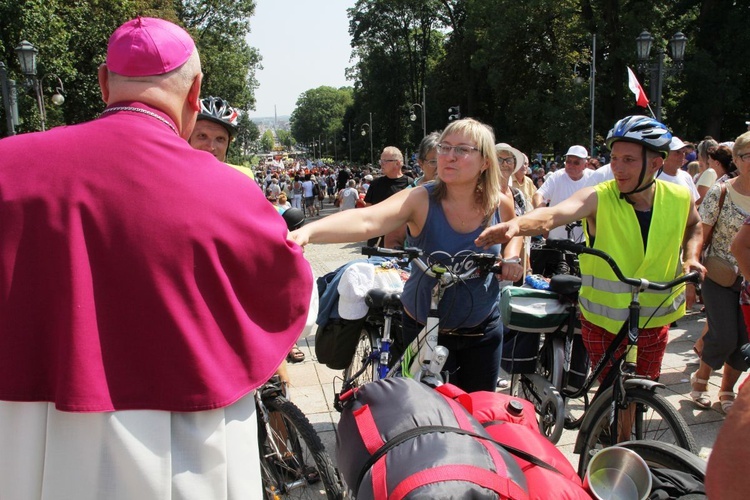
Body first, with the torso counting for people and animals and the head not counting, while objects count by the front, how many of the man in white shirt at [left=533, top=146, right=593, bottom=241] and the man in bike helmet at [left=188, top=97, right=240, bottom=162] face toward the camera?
2

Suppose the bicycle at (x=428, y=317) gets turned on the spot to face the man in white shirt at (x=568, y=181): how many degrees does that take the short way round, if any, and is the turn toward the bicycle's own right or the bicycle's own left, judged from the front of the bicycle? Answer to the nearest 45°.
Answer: approximately 135° to the bicycle's own left

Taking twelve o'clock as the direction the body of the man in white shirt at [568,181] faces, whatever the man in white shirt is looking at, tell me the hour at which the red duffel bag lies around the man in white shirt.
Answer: The red duffel bag is roughly at 12 o'clock from the man in white shirt.

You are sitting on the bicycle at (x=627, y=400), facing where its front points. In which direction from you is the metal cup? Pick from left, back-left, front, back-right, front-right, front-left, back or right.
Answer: front-right

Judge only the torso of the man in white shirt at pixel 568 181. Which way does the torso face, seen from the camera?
toward the camera

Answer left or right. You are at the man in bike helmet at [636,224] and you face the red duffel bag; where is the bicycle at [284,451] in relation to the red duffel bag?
right

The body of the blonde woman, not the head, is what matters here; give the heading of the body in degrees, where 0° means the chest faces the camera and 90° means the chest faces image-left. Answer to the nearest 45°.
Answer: approximately 45°

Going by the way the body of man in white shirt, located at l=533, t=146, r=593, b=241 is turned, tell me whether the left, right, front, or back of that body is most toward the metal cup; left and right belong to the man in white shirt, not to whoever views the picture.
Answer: front

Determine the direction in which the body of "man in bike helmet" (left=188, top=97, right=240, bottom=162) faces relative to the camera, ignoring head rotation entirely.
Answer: toward the camera

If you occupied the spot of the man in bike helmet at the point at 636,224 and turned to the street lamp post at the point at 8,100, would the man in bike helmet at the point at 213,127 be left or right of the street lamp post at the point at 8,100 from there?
left

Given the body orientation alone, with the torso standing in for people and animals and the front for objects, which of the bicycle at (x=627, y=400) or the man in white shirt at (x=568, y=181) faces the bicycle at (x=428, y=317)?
the man in white shirt

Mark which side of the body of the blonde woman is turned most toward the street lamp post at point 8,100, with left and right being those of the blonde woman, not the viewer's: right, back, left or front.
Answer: right
